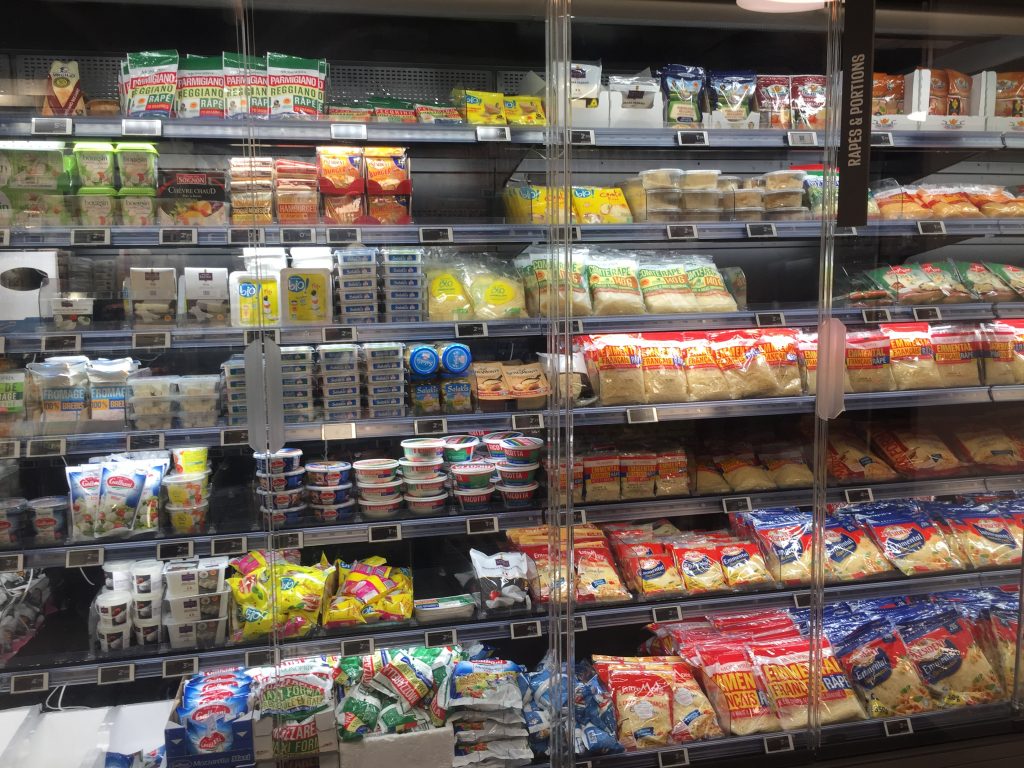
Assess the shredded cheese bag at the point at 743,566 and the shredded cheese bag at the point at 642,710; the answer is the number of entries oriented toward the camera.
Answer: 2

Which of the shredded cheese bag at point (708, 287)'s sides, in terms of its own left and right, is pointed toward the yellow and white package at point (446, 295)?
right

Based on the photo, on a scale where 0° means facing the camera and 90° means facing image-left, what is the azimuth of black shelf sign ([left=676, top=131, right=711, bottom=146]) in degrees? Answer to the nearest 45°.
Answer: approximately 0°

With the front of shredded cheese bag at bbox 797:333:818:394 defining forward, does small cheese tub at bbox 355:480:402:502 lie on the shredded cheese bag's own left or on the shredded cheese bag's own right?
on the shredded cheese bag's own right

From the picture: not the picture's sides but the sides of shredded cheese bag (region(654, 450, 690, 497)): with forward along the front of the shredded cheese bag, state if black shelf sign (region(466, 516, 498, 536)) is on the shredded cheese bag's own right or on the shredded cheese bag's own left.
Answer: on the shredded cheese bag's own right

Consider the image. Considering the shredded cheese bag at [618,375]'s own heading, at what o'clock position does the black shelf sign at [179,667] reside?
The black shelf sign is roughly at 2 o'clock from the shredded cheese bag.

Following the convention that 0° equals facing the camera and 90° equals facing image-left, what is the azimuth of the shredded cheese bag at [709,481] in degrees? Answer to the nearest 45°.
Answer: approximately 0°
